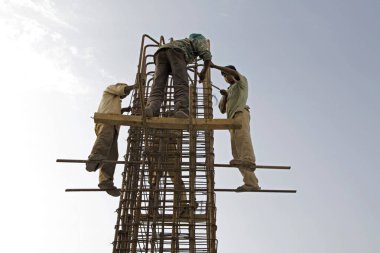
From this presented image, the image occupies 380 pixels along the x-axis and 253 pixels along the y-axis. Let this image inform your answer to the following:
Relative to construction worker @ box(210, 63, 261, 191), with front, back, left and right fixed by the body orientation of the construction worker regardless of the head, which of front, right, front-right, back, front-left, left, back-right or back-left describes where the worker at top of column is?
front-left

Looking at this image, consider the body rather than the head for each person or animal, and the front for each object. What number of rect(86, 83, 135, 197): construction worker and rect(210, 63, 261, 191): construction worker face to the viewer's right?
1

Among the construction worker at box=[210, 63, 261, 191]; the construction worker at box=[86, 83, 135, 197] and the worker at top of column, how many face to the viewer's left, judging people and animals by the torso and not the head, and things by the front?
1

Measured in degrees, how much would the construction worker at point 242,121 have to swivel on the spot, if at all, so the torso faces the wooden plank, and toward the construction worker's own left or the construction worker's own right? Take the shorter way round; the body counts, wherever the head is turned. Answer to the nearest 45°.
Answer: approximately 45° to the construction worker's own left

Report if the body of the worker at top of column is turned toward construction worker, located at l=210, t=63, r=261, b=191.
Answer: yes

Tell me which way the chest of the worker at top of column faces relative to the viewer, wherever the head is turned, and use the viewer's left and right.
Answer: facing away from the viewer and to the right of the viewer

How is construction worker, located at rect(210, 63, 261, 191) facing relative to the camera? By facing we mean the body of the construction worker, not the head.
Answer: to the viewer's left

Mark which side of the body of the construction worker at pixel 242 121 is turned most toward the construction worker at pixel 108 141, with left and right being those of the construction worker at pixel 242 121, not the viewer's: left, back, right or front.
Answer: front

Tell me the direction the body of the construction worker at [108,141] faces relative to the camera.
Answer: to the viewer's right
